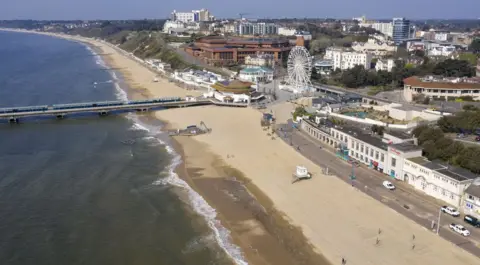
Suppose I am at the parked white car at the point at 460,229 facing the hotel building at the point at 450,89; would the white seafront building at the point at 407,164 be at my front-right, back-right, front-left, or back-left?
front-left

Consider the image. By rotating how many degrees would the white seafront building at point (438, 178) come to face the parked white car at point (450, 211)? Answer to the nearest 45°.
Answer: approximately 45° to its left

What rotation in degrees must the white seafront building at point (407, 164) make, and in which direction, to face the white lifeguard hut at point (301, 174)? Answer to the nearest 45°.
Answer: approximately 45° to its right

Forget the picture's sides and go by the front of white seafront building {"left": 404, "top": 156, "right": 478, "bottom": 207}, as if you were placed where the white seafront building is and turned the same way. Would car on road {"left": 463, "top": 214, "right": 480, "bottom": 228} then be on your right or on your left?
on your left

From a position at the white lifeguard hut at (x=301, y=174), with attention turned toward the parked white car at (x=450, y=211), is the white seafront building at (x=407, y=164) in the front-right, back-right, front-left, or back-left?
front-left

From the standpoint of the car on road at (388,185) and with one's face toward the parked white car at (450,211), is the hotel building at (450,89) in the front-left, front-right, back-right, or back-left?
back-left

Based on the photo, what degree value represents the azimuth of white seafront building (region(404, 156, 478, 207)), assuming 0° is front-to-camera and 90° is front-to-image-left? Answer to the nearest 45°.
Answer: approximately 45°

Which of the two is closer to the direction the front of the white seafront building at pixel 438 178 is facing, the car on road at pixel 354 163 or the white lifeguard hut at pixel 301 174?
the white lifeguard hut

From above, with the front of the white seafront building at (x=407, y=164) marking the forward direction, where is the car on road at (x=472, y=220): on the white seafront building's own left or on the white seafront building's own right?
on the white seafront building's own left

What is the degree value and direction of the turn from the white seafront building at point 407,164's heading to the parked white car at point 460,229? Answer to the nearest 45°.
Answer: approximately 45° to its left

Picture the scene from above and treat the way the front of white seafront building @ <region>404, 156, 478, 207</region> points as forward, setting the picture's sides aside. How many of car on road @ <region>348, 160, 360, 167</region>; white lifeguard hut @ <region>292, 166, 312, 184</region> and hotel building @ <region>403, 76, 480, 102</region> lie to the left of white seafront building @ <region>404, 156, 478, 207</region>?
0

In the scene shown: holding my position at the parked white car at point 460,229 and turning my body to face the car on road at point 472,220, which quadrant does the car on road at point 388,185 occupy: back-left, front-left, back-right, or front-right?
front-left

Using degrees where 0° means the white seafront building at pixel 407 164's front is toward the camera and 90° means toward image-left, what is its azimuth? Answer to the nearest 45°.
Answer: approximately 45°

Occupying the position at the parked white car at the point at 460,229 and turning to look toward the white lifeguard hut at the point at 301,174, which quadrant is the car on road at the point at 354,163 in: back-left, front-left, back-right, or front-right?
front-right

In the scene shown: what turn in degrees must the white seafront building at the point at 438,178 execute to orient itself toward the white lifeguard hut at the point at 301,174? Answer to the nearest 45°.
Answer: approximately 45° to its right

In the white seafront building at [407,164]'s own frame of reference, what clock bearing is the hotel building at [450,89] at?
The hotel building is roughly at 5 o'clock from the white seafront building.

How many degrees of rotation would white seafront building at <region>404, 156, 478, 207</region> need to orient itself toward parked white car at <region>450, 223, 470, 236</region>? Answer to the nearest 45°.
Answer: approximately 45° to its left
